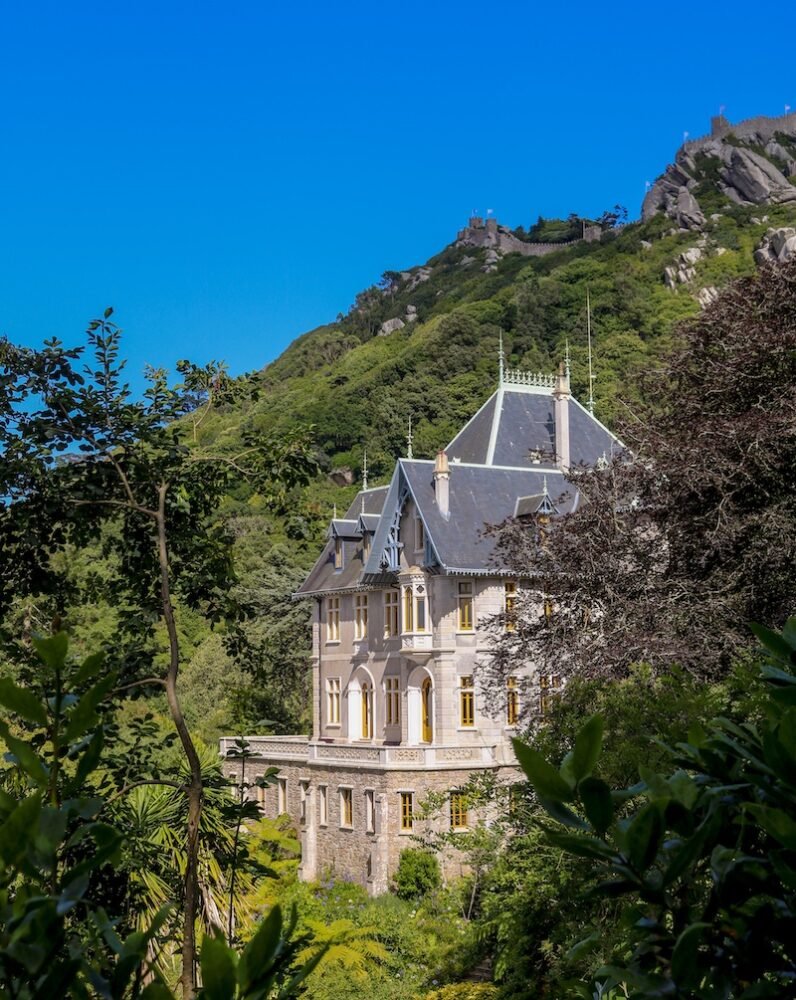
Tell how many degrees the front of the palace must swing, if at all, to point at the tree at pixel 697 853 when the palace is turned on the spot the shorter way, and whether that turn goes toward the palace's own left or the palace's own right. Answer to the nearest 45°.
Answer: approximately 45° to the palace's own left

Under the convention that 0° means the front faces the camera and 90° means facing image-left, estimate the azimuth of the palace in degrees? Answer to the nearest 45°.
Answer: approximately 45°

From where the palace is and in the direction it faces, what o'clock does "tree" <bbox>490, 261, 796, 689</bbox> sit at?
The tree is roughly at 10 o'clock from the palace.
